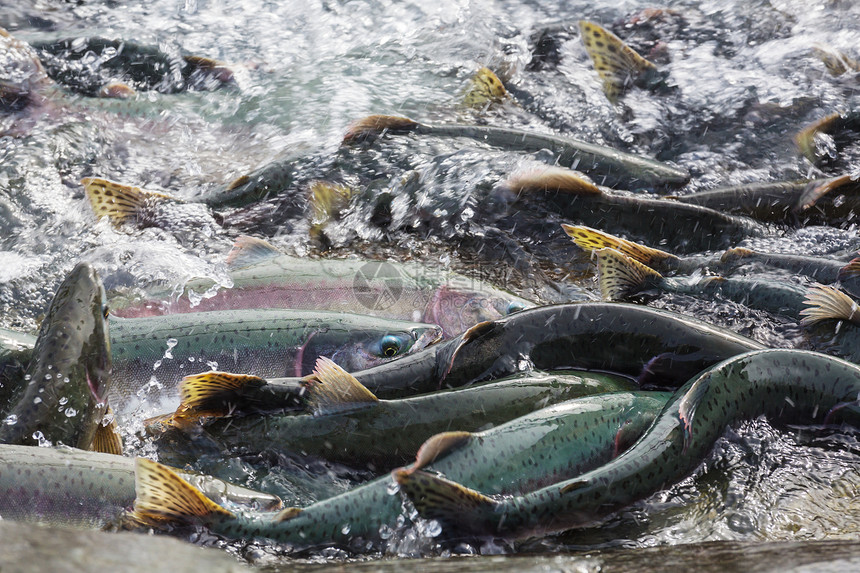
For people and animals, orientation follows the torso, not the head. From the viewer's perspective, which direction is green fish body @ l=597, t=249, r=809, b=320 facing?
to the viewer's right

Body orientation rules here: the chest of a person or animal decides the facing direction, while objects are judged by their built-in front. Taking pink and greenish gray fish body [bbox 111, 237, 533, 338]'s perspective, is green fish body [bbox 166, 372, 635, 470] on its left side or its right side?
on its right

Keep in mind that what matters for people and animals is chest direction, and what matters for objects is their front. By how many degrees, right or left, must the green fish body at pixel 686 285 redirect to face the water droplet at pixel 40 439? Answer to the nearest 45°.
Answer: approximately 135° to its right

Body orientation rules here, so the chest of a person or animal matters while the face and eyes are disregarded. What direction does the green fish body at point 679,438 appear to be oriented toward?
to the viewer's right

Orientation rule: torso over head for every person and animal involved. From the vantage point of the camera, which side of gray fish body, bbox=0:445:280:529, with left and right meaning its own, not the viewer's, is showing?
right

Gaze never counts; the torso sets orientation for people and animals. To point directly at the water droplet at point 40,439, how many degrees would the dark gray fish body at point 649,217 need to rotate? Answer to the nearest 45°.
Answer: approximately 135° to its right

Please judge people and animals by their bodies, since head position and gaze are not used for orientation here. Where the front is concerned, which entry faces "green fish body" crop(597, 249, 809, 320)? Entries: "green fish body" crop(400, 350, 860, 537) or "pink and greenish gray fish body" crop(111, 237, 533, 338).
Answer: "pink and greenish gray fish body" crop(111, 237, 533, 338)

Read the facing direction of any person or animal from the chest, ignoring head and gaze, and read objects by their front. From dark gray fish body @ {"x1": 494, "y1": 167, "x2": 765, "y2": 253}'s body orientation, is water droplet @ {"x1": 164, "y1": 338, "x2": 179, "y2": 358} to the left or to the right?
on its right

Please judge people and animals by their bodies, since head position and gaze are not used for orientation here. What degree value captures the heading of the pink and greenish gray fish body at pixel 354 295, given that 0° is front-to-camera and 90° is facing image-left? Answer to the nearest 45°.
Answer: approximately 270°

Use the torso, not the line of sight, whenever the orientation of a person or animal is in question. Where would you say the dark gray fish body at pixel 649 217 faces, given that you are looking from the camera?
facing to the right of the viewer
